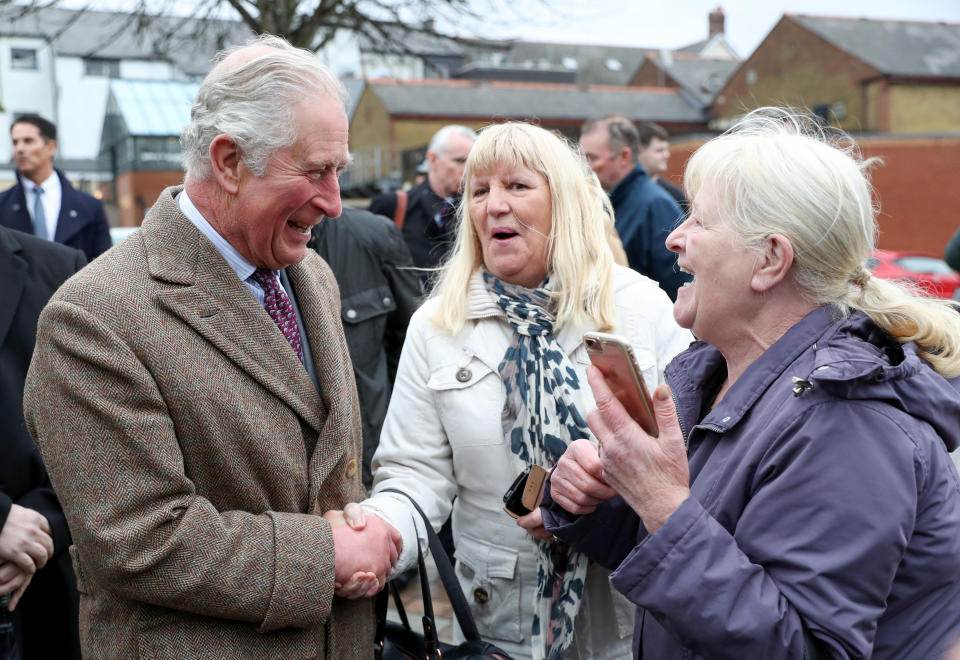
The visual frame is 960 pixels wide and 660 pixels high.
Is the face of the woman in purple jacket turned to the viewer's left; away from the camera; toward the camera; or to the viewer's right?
to the viewer's left

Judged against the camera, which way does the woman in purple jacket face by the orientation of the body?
to the viewer's left

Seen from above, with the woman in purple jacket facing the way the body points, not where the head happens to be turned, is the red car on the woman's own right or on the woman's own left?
on the woman's own right

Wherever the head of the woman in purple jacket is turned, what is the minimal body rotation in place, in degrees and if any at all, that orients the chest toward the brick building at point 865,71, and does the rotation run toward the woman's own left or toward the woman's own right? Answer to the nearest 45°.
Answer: approximately 90° to the woman's own right

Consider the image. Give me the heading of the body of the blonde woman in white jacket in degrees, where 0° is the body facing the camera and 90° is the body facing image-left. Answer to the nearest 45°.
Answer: approximately 0°

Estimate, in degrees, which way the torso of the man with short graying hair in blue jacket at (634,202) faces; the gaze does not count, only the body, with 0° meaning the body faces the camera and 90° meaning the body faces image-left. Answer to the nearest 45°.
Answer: approximately 45°

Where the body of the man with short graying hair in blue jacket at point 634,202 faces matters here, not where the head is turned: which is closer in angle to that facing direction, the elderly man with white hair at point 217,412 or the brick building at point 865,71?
the elderly man with white hair
